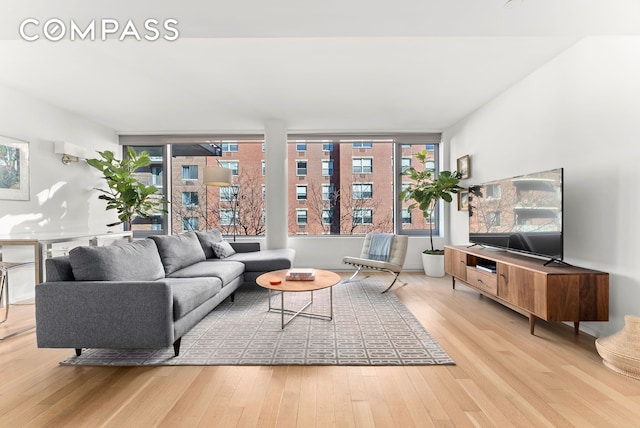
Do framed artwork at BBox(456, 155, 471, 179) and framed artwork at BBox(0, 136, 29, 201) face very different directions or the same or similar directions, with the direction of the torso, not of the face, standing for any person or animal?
very different directions

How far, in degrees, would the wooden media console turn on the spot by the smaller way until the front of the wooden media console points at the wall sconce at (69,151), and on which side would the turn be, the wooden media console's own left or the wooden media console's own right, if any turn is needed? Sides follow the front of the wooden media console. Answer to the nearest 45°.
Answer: approximately 45° to the wooden media console's own right

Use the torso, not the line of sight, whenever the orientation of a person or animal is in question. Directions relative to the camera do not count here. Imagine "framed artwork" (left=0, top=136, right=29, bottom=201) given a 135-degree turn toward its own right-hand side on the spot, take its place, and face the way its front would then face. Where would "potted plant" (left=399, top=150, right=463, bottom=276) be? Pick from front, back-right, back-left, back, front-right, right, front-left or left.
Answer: back-left

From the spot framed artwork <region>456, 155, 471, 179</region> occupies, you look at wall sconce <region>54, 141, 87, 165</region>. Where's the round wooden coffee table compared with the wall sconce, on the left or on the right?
left

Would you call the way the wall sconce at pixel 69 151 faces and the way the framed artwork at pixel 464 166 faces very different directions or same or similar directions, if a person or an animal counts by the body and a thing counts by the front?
very different directions

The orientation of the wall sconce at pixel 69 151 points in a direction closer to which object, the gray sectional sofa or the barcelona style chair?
the barcelona style chair

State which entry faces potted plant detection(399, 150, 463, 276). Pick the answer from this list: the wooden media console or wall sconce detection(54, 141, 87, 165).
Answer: the wall sconce

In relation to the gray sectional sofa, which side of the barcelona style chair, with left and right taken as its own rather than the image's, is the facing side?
front

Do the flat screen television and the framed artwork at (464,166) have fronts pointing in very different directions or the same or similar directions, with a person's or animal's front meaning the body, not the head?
same or similar directions

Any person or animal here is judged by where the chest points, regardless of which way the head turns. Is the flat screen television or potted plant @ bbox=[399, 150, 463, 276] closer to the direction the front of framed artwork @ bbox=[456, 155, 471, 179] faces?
the potted plant

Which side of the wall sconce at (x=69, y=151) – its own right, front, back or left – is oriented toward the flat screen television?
front

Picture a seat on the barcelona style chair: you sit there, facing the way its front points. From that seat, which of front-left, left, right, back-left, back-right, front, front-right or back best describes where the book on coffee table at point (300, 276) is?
front

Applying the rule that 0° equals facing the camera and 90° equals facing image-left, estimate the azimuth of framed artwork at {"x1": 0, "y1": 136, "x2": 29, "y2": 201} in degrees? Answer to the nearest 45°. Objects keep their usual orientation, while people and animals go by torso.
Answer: approximately 315°

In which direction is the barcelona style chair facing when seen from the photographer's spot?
facing the viewer and to the left of the viewer

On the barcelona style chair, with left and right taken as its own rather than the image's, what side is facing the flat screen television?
left

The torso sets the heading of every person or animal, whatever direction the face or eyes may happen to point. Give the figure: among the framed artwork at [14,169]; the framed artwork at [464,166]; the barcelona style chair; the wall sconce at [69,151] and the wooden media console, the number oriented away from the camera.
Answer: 0

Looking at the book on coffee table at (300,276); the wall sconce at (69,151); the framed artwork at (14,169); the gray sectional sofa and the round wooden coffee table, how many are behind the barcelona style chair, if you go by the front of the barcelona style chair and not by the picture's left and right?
0

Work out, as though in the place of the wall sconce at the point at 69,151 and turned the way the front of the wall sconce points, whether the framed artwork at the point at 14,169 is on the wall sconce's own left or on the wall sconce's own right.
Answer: on the wall sconce's own right

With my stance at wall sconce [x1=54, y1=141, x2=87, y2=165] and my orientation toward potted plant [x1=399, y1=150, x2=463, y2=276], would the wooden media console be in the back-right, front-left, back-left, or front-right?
front-right

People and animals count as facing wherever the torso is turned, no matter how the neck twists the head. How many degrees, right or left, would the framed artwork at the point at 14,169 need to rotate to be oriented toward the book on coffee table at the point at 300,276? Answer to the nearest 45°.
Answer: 0° — it already faces it

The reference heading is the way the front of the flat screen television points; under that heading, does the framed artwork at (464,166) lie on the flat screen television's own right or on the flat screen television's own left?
on the flat screen television's own right
